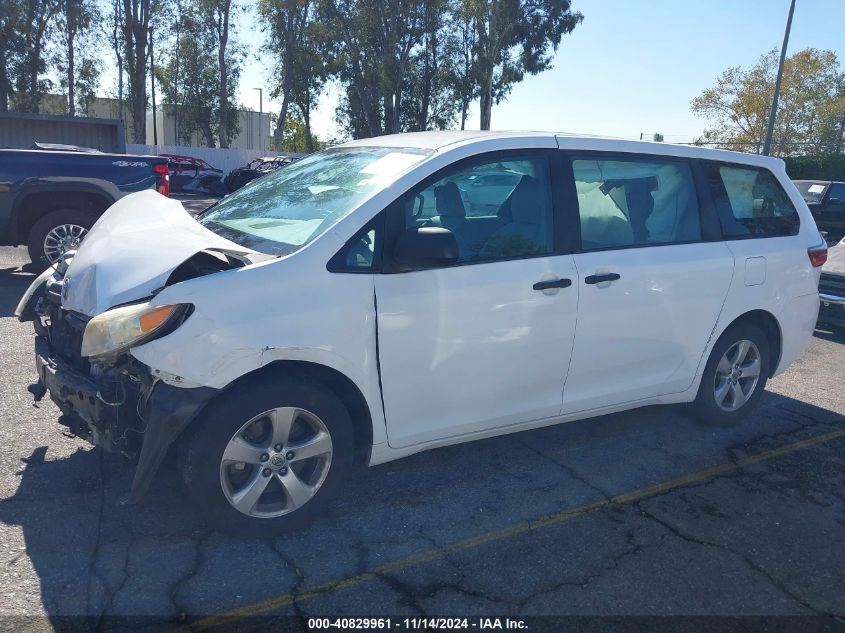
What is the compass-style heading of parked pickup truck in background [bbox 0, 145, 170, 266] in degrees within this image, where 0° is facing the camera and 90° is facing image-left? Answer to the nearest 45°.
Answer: approximately 90°

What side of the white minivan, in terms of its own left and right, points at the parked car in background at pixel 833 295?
back

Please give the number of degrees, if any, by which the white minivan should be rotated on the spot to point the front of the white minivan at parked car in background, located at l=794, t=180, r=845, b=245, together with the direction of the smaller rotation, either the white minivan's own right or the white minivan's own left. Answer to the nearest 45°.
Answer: approximately 180°

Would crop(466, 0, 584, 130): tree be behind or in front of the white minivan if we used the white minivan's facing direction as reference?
behind

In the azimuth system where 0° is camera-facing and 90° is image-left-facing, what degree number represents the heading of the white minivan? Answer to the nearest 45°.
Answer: approximately 45°

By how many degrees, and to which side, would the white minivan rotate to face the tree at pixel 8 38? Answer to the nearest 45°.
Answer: approximately 90° to its right

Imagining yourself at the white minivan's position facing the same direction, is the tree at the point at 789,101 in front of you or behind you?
behind

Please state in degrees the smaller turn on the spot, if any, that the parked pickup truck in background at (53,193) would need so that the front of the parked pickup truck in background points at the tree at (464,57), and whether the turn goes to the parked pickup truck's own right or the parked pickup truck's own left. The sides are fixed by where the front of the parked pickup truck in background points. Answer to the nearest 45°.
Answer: approximately 135° to the parked pickup truck's own right

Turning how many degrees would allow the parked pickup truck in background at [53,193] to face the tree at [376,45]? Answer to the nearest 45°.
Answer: approximately 135° to its right
